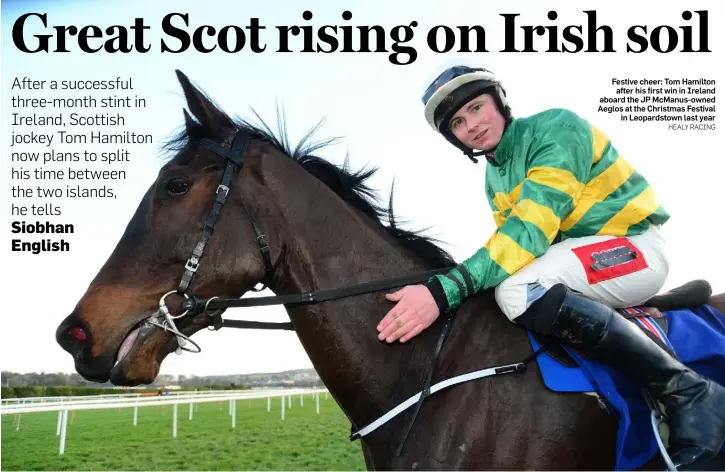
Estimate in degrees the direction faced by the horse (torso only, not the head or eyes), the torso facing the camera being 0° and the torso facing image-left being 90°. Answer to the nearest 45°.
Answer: approximately 90°
